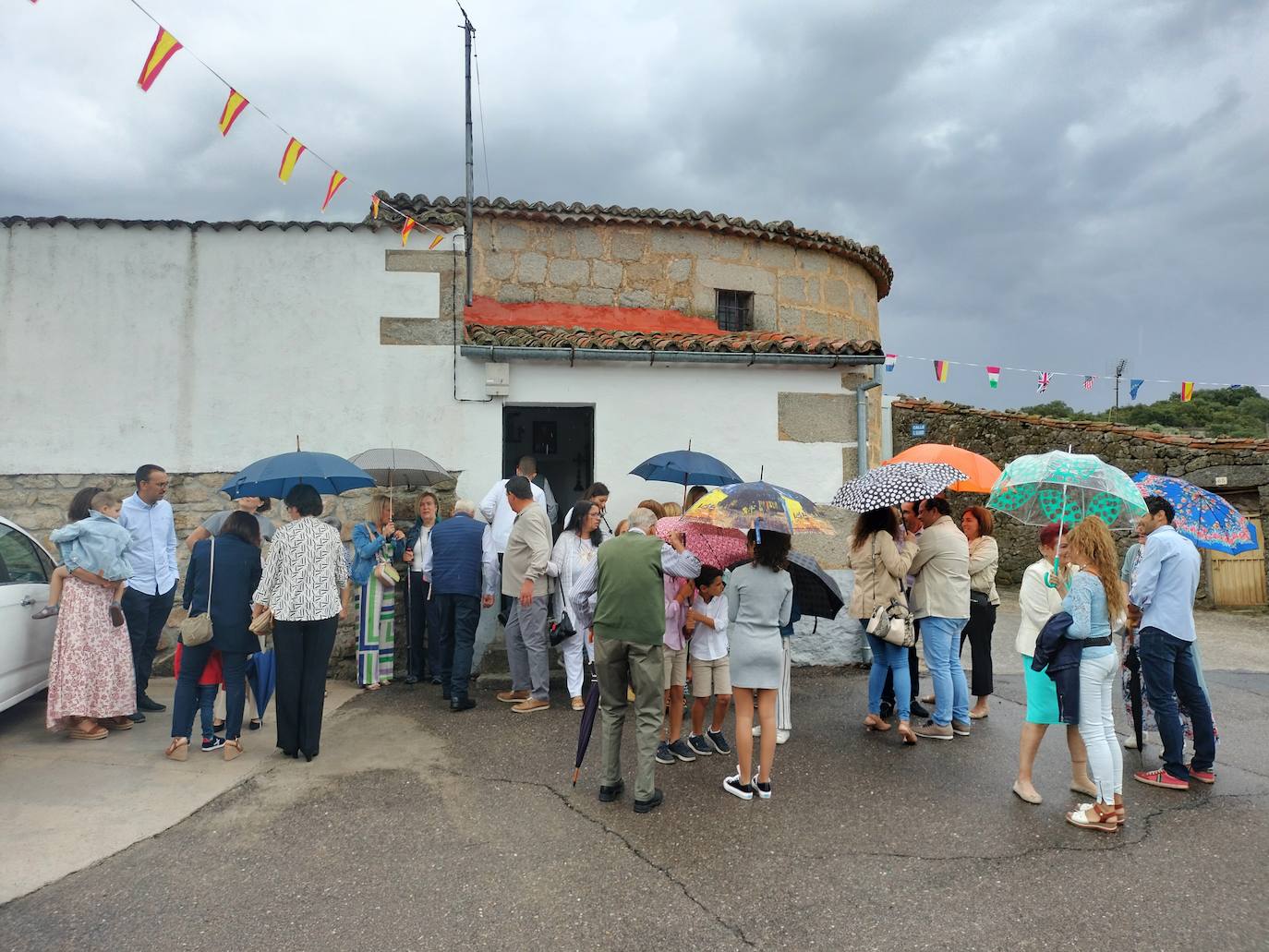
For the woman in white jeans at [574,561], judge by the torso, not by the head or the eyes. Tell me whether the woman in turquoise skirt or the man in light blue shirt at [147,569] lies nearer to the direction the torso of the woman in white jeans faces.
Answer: the woman in turquoise skirt

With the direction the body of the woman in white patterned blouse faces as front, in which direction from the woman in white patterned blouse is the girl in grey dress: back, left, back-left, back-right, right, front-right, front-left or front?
back-right

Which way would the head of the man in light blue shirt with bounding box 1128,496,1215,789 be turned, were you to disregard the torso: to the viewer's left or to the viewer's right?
to the viewer's left

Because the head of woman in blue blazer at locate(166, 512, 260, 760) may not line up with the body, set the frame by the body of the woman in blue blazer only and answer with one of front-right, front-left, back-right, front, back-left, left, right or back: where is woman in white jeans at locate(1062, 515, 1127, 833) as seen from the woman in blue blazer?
back-right

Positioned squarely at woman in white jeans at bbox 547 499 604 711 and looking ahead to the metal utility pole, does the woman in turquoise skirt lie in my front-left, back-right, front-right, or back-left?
back-right

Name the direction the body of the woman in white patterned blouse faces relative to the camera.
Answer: away from the camera

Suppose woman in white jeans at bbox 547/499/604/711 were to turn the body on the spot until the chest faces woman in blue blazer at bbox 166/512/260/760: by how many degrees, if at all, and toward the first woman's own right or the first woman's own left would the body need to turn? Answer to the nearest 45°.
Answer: approximately 90° to the first woman's own right

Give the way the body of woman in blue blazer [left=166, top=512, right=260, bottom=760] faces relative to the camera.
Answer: away from the camera
